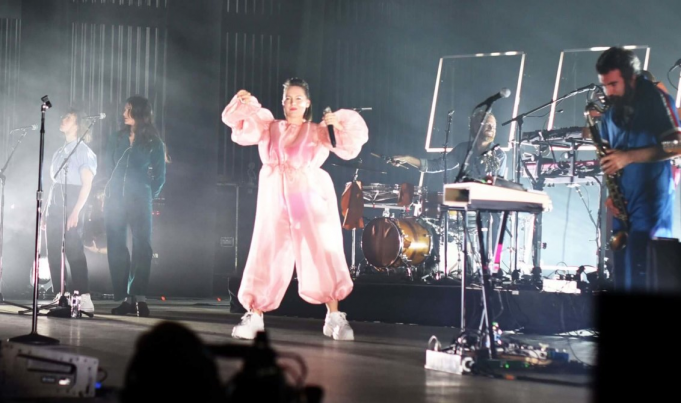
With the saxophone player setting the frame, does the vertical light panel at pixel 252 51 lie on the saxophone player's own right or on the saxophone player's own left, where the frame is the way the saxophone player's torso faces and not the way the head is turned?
on the saxophone player's own right

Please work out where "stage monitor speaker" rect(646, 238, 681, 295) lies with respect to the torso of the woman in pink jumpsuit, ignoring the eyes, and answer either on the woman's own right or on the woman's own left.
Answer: on the woman's own left

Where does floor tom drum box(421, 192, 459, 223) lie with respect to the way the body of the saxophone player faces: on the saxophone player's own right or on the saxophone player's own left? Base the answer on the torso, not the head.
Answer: on the saxophone player's own right

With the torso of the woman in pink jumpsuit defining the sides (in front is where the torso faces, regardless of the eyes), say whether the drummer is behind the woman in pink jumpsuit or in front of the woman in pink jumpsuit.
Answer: behind

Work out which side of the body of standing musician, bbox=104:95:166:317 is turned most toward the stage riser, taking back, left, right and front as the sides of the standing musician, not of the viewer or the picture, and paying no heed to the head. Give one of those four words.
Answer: left

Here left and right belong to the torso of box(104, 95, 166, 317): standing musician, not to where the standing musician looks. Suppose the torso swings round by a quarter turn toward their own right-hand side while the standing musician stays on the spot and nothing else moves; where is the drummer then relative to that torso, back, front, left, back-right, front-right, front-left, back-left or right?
back-right

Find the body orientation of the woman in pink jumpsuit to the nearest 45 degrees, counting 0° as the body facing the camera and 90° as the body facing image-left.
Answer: approximately 0°
